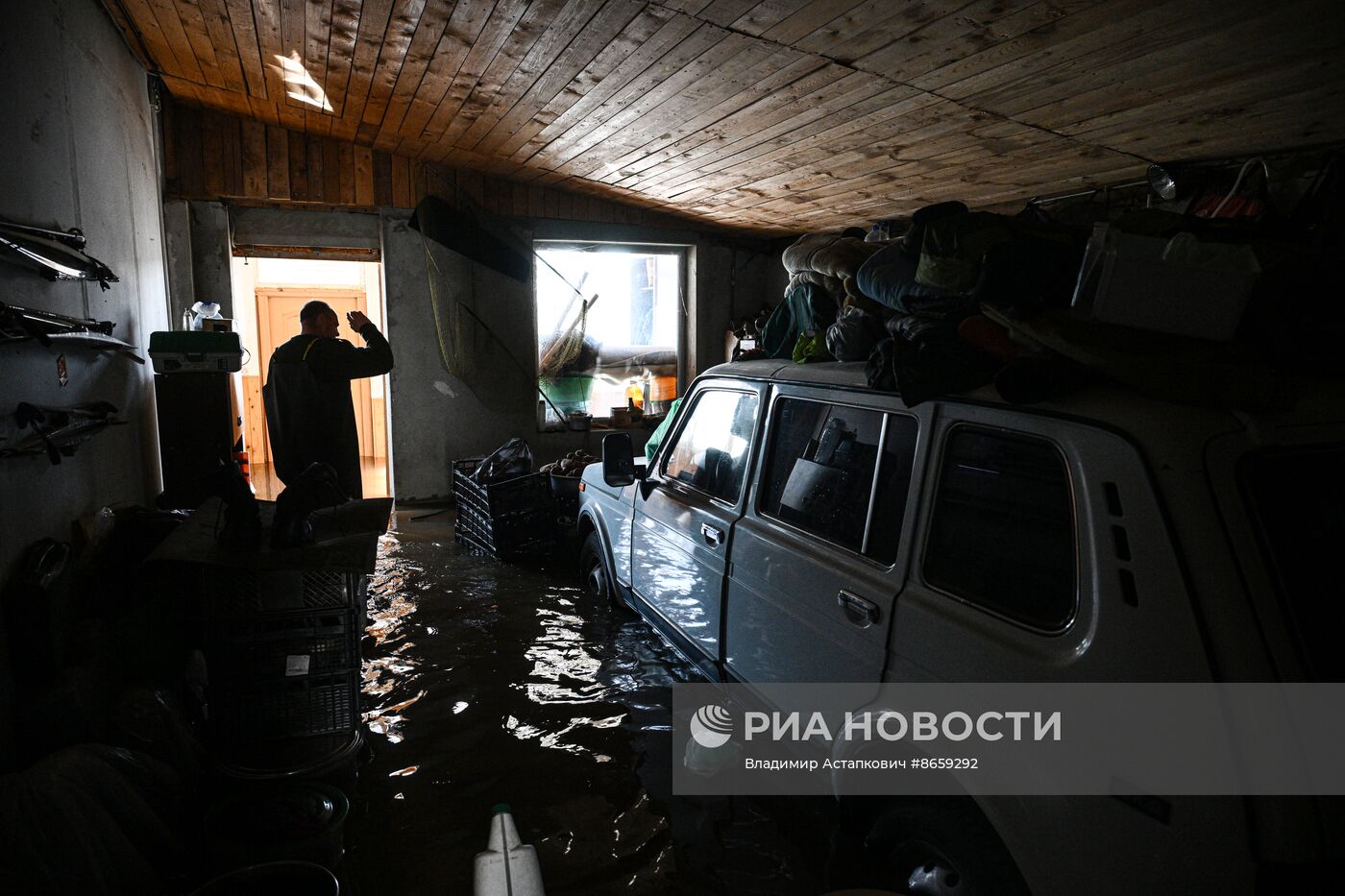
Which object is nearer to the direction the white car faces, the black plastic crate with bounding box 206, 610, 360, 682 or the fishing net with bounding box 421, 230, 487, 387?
the fishing net

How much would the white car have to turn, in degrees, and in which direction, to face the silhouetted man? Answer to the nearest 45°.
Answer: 0° — it already faces them

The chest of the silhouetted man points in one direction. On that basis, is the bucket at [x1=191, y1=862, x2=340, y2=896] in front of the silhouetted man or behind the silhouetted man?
behind

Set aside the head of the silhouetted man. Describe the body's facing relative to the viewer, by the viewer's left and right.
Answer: facing away from the viewer and to the right of the viewer

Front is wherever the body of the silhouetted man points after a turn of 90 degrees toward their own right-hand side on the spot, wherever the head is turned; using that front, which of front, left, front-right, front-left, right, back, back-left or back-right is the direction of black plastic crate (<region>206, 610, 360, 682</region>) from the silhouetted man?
front-right

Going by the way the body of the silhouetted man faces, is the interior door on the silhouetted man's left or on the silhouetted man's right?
on the silhouetted man's left

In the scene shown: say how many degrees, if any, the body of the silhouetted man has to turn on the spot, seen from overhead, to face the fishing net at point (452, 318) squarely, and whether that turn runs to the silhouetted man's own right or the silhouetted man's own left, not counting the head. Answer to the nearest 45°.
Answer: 0° — they already face it

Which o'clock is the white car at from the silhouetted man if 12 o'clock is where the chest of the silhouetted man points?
The white car is roughly at 4 o'clock from the silhouetted man.

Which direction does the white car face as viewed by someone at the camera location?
facing away from the viewer and to the left of the viewer

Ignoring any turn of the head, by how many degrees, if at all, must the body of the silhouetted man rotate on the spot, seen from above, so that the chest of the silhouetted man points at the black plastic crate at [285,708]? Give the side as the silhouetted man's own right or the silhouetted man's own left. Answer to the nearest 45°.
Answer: approximately 135° to the silhouetted man's own right
